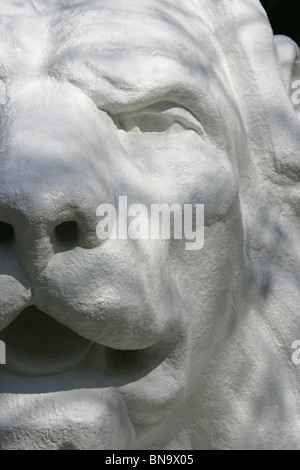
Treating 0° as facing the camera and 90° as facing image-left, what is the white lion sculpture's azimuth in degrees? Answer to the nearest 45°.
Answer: approximately 0°
